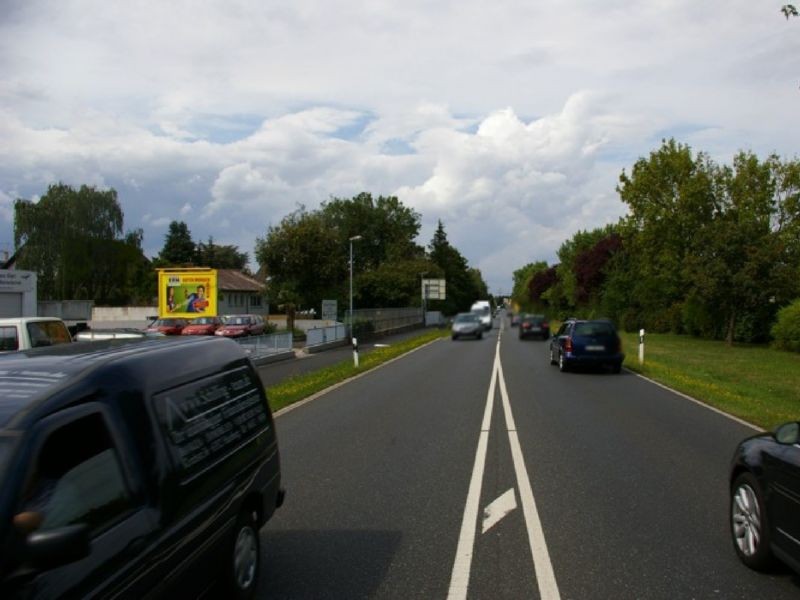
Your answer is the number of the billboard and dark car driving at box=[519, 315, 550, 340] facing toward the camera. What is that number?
1

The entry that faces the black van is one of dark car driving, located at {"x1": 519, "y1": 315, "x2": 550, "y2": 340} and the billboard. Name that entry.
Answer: the billboard

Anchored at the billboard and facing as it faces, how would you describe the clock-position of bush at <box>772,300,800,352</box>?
The bush is roughly at 10 o'clock from the billboard.

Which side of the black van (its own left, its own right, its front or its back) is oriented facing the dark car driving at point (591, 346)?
back

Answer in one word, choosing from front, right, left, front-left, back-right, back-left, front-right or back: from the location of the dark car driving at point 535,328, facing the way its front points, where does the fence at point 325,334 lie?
back-left

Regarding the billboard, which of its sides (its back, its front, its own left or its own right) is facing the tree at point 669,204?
left

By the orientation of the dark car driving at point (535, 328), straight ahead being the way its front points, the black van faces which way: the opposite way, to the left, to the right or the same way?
the opposite way

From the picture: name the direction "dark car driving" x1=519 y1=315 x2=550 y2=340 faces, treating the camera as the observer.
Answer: facing away from the viewer

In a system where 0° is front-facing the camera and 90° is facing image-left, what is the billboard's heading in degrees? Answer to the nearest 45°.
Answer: approximately 0°

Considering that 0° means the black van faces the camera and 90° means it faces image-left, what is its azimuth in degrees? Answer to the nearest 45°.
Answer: approximately 45°

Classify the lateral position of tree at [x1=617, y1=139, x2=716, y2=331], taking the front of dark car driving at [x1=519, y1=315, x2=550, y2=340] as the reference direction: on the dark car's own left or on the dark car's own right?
on the dark car's own right

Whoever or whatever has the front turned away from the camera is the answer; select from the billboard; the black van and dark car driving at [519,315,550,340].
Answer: the dark car driving
